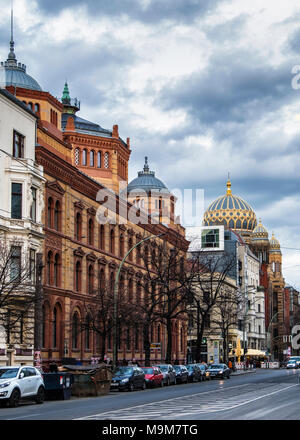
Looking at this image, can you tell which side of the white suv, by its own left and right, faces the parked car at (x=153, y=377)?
back

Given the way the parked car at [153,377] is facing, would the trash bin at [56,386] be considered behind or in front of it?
in front

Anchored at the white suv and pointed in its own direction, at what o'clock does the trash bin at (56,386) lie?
The trash bin is roughly at 5 o'clock from the white suv.

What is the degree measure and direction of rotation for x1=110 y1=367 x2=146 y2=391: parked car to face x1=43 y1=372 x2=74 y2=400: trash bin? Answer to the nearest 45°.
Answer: approximately 45° to its left

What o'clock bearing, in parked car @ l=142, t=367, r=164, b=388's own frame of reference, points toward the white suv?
The white suv is roughly at 11 o'clock from the parked car.

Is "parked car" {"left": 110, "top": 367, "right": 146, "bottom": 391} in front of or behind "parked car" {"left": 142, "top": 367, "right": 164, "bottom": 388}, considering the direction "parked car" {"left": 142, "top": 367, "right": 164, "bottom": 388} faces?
in front

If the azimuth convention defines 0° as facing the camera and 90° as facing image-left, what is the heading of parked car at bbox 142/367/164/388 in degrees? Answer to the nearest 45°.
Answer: approximately 45°

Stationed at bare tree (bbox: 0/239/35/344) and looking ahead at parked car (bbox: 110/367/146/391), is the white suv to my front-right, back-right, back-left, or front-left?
back-right
